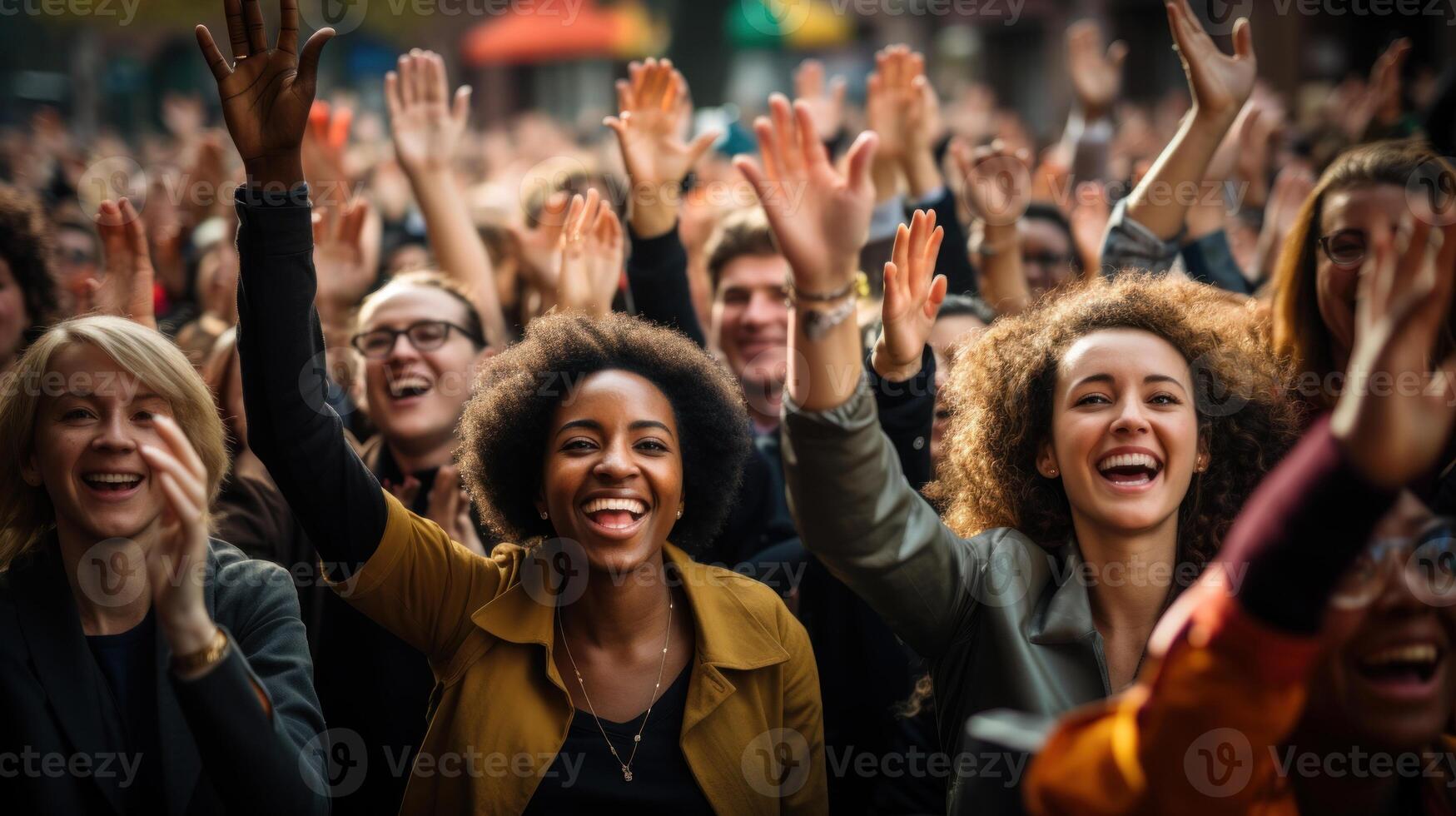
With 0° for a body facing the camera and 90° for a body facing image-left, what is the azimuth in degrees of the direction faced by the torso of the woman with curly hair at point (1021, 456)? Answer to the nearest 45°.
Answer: approximately 0°

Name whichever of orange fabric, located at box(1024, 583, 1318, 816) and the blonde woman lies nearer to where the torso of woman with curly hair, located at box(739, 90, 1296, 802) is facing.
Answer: the orange fabric

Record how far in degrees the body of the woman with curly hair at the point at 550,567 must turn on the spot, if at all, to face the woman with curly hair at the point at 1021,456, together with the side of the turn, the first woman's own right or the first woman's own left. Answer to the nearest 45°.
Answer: approximately 90° to the first woman's own left

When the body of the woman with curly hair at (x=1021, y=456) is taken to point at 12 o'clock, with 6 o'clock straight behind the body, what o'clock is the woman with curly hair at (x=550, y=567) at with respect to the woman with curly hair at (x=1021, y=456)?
the woman with curly hair at (x=550, y=567) is roughly at 3 o'clock from the woman with curly hair at (x=1021, y=456).

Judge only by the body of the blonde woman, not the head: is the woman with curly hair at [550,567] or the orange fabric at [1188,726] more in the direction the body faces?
the orange fabric

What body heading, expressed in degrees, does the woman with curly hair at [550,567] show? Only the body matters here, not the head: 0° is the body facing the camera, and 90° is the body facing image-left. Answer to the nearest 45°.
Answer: approximately 0°

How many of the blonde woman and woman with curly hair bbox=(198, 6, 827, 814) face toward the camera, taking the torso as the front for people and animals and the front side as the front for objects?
2

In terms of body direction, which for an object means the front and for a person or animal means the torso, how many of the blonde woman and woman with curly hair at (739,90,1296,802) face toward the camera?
2

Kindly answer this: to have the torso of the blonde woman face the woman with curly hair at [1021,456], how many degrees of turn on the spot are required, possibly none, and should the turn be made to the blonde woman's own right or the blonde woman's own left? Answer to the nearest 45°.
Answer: approximately 90° to the blonde woman's own left
